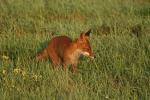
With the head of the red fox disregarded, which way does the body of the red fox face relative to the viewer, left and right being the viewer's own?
facing the viewer and to the right of the viewer
